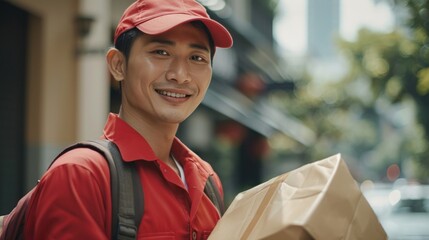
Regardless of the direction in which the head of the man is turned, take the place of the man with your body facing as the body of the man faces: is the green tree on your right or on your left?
on your left

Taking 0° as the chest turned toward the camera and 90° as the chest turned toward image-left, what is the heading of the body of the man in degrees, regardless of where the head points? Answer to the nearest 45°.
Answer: approximately 315°

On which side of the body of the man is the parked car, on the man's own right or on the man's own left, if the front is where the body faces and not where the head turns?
on the man's own left
